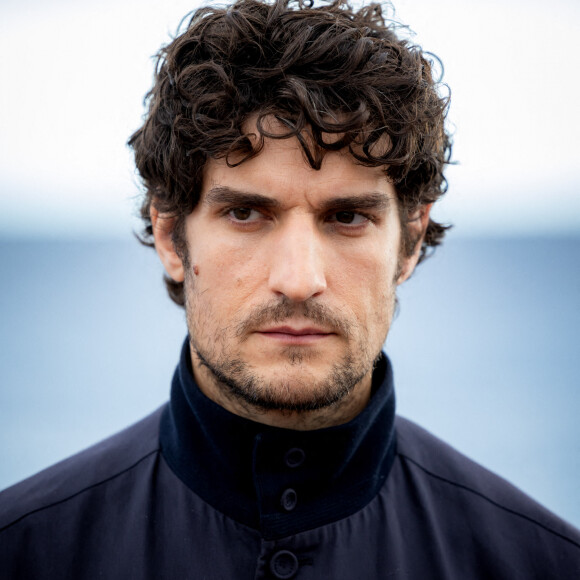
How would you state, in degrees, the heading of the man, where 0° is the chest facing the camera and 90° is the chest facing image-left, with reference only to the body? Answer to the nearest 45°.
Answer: approximately 0°
